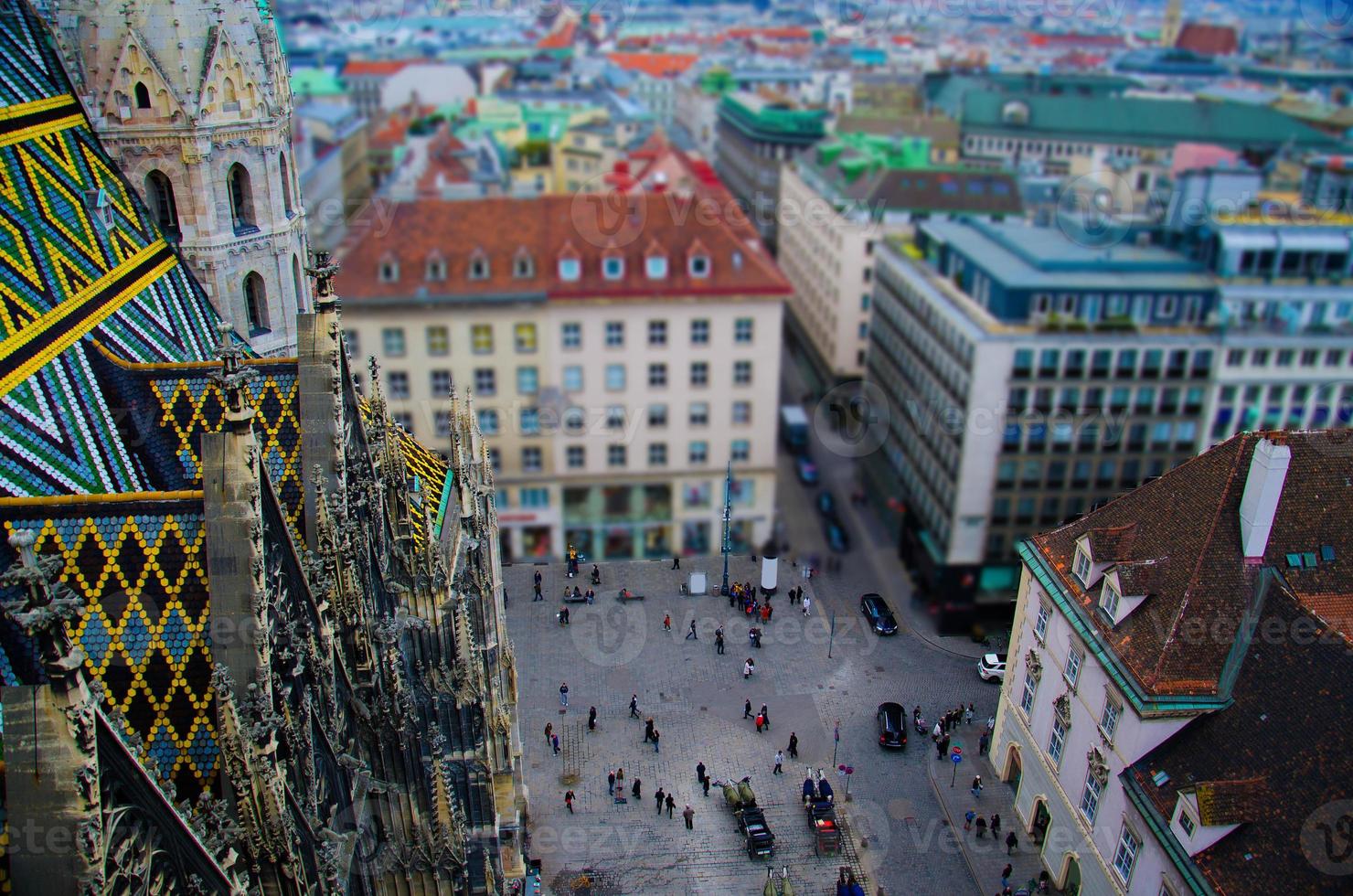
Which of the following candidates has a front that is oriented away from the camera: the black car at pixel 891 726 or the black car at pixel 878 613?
the black car at pixel 891 726

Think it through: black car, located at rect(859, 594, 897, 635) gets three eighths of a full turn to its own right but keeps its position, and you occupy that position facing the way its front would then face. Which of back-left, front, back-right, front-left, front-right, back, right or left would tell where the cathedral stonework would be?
front-left

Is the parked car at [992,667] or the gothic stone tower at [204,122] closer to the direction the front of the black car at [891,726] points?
the parked car

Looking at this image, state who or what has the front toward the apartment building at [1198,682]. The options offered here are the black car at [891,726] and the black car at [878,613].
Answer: the black car at [878,613]

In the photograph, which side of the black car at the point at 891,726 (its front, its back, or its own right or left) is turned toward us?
back

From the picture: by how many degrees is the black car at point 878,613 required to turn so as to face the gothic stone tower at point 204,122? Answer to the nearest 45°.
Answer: approximately 90° to its right

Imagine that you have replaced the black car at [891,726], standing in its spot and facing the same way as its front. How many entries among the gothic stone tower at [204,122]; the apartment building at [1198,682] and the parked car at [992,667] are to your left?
1

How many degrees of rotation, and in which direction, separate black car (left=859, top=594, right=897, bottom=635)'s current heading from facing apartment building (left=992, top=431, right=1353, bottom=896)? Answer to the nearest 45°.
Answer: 0° — it already faces it

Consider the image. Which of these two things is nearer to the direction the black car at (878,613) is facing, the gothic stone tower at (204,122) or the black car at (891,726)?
the black car
